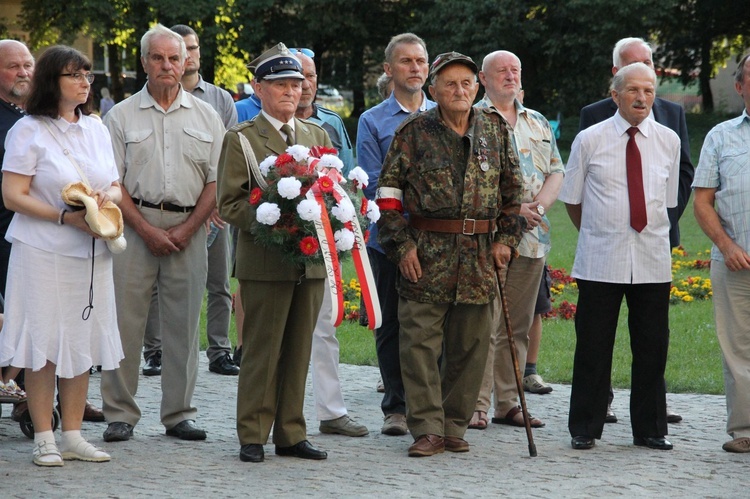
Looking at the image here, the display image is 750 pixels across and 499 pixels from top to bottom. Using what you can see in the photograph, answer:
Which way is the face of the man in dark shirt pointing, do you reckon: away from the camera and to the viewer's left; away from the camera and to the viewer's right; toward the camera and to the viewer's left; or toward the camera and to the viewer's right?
toward the camera and to the viewer's right

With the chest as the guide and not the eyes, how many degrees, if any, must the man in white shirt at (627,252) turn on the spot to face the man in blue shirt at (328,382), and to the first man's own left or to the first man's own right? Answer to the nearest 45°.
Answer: approximately 90° to the first man's own right

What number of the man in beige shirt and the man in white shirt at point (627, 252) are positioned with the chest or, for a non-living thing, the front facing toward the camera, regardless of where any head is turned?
2

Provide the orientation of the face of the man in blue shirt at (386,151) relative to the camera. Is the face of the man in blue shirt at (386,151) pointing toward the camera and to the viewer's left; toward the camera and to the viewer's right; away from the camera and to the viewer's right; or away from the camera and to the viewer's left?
toward the camera and to the viewer's right

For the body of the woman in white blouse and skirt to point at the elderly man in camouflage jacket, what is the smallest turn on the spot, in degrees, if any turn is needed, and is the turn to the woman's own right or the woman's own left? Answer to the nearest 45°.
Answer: approximately 45° to the woman's own left

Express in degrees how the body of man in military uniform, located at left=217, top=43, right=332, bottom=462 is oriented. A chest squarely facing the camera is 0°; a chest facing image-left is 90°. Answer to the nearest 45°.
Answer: approximately 315°

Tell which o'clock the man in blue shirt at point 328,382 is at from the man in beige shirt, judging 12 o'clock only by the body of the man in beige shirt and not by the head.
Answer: The man in blue shirt is roughly at 9 o'clock from the man in beige shirt.

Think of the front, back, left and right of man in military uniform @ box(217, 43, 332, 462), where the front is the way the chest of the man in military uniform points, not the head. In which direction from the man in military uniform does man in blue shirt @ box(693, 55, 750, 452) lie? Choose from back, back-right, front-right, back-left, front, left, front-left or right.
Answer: front-left

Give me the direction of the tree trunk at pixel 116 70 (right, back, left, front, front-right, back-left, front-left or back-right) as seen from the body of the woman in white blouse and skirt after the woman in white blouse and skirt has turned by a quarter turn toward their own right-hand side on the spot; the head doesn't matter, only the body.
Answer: back-right
